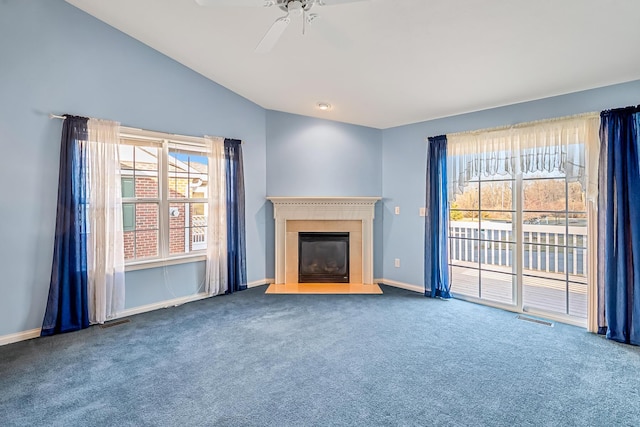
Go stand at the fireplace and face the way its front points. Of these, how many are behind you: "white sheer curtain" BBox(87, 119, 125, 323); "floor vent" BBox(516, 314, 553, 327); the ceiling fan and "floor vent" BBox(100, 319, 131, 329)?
0

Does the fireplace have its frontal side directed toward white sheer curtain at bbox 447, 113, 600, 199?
no

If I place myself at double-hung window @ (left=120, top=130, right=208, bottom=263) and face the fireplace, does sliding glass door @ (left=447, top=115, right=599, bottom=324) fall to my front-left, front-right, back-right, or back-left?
front-right

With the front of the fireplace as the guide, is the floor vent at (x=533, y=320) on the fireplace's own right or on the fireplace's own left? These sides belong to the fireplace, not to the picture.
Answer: on the fireplace's own left

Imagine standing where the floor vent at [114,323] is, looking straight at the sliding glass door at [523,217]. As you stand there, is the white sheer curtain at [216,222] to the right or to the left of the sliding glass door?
left

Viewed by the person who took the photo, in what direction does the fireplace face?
facing the viewer

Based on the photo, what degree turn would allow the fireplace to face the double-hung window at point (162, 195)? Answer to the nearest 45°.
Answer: approximately 45° to its right

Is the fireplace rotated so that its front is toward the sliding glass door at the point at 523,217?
no

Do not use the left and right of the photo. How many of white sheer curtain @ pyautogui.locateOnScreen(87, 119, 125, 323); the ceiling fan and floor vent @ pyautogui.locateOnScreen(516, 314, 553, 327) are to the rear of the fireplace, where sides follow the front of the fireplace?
0

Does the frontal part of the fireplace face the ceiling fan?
yes

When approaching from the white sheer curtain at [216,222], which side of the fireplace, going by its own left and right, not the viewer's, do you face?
right

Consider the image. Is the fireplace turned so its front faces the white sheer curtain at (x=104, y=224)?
no

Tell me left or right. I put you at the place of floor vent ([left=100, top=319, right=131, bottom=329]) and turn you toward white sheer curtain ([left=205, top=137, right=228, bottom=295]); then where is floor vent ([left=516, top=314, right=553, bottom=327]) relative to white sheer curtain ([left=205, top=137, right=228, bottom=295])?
right

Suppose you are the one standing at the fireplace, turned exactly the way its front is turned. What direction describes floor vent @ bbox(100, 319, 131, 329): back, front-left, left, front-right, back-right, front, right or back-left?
front-right

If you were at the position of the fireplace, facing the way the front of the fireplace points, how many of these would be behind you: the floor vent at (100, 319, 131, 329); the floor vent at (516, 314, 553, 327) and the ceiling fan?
0

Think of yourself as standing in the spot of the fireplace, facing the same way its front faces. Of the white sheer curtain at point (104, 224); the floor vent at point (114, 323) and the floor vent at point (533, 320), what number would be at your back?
0
